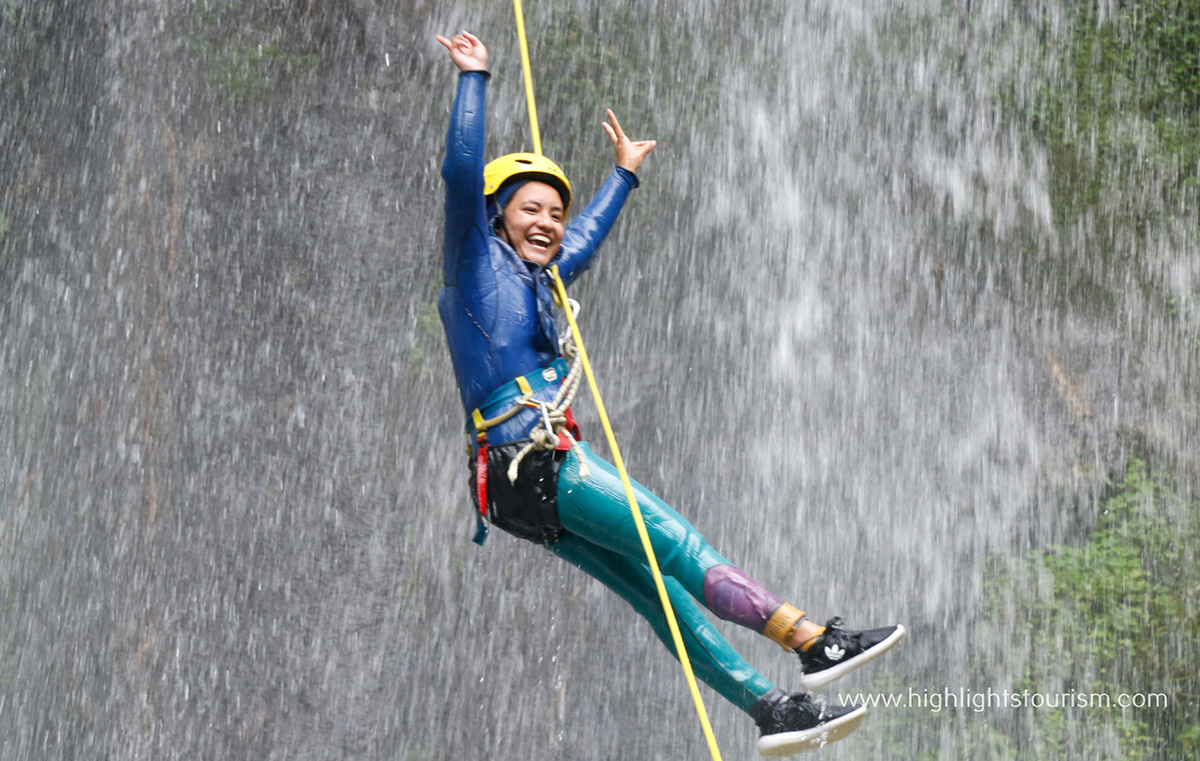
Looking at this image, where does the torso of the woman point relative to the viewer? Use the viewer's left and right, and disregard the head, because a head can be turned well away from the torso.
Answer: facing the viewer and to the right of the viewer
